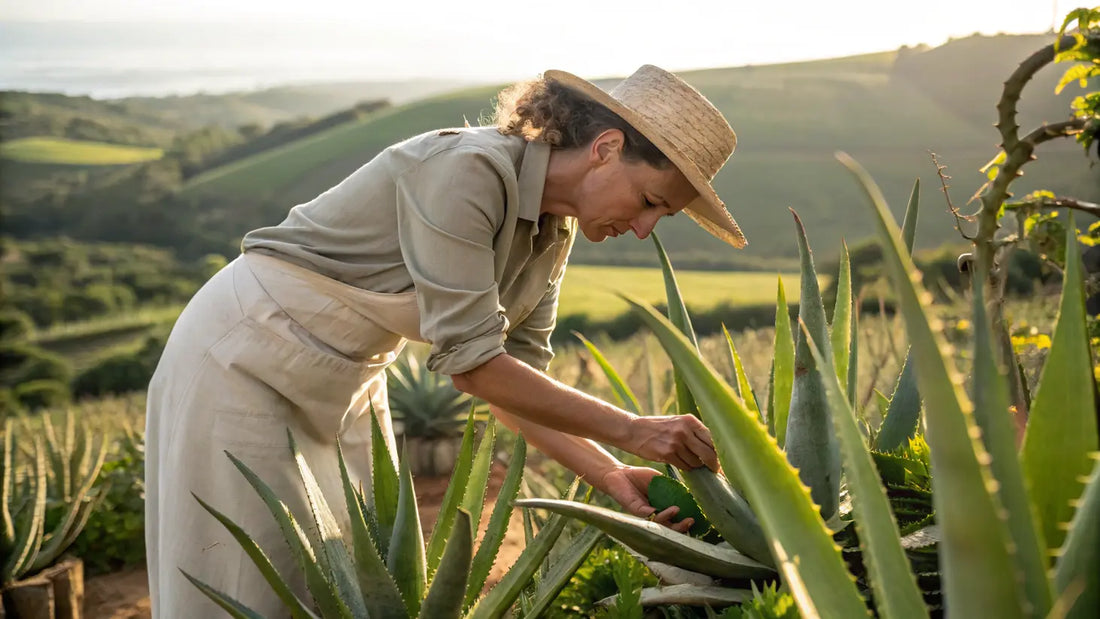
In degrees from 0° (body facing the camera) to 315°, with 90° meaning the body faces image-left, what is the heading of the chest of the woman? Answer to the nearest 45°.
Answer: approximately 270°

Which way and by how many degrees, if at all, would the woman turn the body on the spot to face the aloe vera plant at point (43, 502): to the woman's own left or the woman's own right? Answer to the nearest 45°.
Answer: approximately 135° to the woman's own left

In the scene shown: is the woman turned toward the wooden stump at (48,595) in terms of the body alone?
no

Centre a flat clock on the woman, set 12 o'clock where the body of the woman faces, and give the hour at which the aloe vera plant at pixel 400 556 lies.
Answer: The aloe vera plant is roughly at 3 o'clock from the woman.

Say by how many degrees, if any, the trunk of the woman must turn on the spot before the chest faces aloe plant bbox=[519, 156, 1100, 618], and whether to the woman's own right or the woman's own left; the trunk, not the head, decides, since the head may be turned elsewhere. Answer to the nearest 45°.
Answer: approximately 45° to the woman's own right

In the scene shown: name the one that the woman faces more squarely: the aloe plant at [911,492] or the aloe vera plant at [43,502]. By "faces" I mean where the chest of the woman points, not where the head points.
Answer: the aloe plant

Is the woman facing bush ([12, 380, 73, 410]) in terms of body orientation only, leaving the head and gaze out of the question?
no
